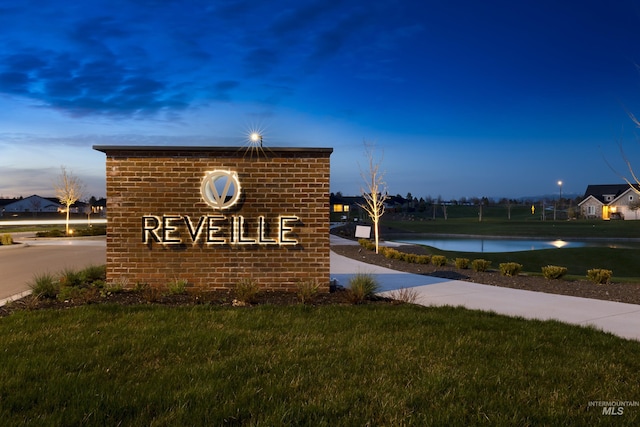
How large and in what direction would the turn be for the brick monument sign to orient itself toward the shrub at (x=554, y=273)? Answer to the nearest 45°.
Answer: approximately 90° to its left

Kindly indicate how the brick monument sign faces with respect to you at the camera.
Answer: facing the viewer

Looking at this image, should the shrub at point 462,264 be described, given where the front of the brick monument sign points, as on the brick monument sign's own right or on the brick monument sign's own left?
on the brick monument sign's own left

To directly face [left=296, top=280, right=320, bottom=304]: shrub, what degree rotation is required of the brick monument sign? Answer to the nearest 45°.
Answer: approximately 45° to its left

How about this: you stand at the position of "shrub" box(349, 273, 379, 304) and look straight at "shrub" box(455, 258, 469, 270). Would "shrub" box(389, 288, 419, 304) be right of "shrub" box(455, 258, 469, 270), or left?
right

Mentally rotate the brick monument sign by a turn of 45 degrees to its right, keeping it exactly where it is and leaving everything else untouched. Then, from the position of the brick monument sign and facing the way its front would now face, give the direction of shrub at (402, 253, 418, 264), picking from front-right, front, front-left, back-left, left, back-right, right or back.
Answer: back

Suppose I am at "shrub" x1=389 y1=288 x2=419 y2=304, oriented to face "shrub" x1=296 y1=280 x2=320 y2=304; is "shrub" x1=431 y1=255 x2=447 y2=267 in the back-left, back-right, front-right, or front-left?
back-right

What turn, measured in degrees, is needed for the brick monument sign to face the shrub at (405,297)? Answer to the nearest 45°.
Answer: approximately 90° to its left

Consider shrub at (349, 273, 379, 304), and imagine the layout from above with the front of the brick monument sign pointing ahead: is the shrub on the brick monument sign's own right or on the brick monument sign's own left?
on the brick monument sign's own left

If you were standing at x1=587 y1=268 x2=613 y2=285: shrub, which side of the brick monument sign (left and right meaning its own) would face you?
left

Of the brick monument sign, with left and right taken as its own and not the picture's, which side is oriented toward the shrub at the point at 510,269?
left

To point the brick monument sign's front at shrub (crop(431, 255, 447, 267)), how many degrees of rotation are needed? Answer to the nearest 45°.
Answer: approximately 135° to its left

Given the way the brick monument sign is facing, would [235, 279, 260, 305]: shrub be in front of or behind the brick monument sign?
in front

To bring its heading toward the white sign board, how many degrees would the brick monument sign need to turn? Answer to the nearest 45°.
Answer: approximately 135° to its left
